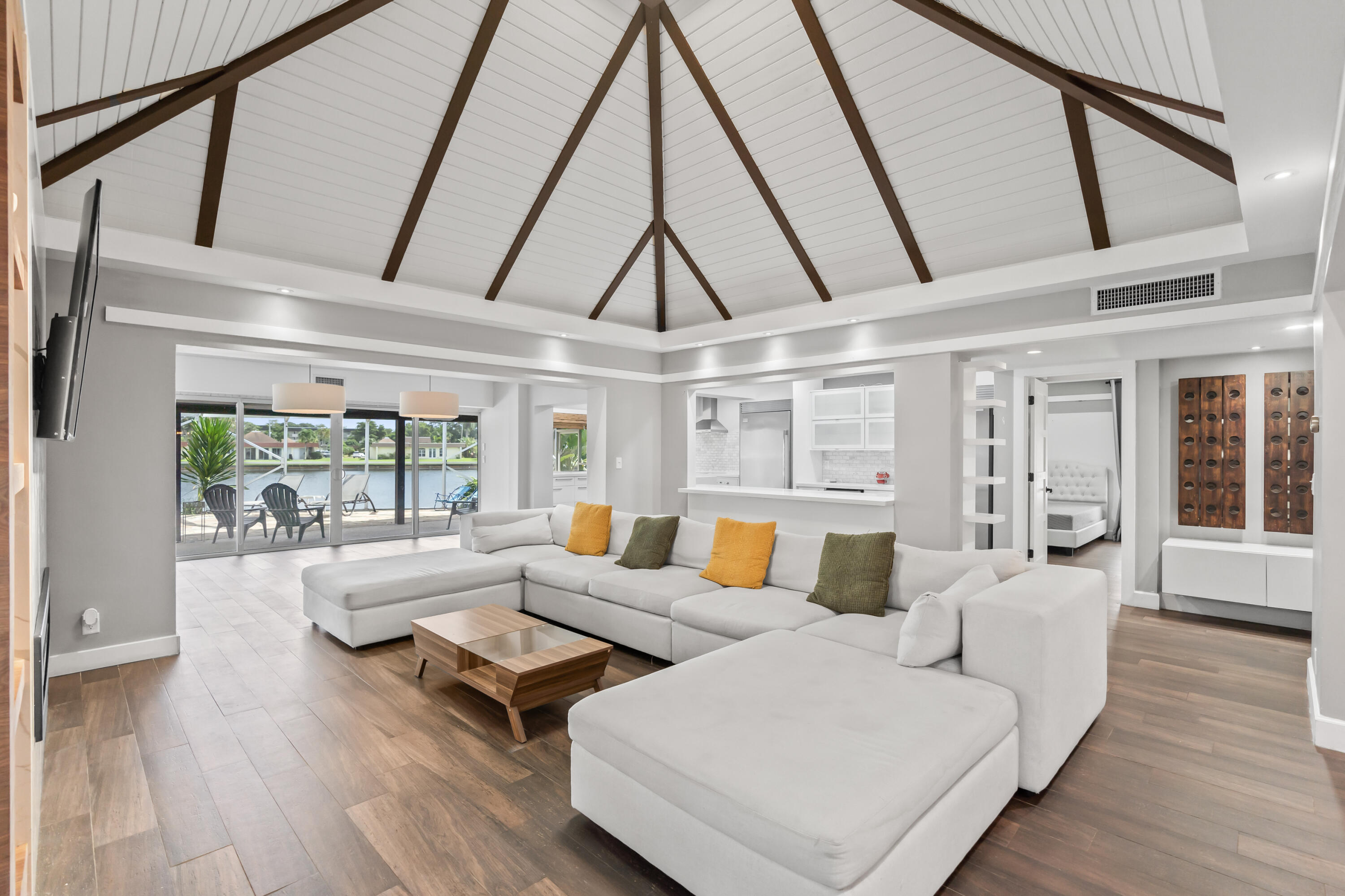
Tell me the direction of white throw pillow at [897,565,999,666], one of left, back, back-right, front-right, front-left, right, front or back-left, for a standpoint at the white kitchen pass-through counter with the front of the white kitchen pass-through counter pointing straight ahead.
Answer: front-left

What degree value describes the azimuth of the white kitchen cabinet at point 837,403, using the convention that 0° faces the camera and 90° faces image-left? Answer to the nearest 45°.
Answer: approximately 45°

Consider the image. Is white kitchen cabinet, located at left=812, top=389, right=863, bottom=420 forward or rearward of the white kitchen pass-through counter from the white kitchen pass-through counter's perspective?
rearward

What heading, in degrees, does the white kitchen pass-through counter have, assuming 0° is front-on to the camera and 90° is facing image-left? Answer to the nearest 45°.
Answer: approximately 45°

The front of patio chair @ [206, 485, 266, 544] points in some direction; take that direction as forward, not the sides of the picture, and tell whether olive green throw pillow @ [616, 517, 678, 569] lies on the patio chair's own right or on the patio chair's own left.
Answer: on the patio chair's own right

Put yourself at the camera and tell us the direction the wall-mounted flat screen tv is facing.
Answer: facing to the right of the viewer

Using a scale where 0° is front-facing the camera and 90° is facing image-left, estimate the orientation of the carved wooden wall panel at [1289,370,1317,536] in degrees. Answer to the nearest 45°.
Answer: approximately 0°
